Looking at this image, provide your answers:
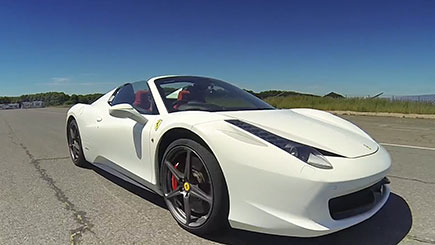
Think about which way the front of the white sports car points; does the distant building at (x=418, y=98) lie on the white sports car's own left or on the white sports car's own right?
on the white sports car's own left

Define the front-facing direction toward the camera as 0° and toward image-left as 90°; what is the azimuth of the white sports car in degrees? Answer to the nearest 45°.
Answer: approximately 315°
